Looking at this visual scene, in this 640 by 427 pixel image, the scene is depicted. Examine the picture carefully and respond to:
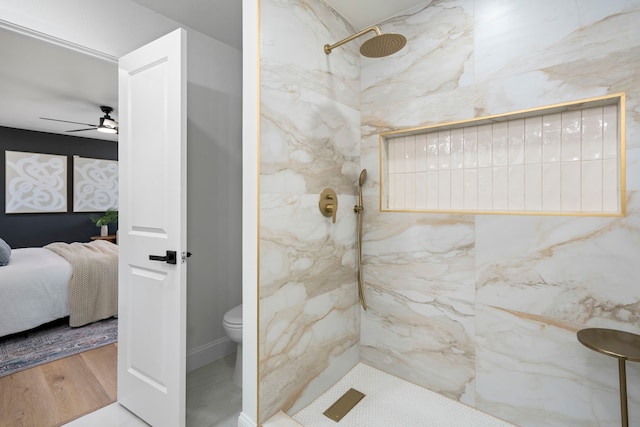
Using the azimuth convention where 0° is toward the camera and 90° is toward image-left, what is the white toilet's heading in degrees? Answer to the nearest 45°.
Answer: approximately 90°

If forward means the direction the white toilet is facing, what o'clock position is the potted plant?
The potted plant is roughly at 2 o'clock from the white toilet.

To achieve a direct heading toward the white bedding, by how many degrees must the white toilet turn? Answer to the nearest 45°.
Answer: approximately 45° to its right

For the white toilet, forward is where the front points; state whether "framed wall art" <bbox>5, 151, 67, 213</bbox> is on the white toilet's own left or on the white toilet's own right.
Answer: on the white toilet's own right

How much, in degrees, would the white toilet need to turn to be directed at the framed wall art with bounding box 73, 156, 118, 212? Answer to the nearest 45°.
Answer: approximately 45° to its right

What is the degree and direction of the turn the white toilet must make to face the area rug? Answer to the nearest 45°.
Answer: approximately 45° to its right

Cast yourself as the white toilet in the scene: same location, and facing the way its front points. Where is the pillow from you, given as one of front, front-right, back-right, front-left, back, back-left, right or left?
front-right
